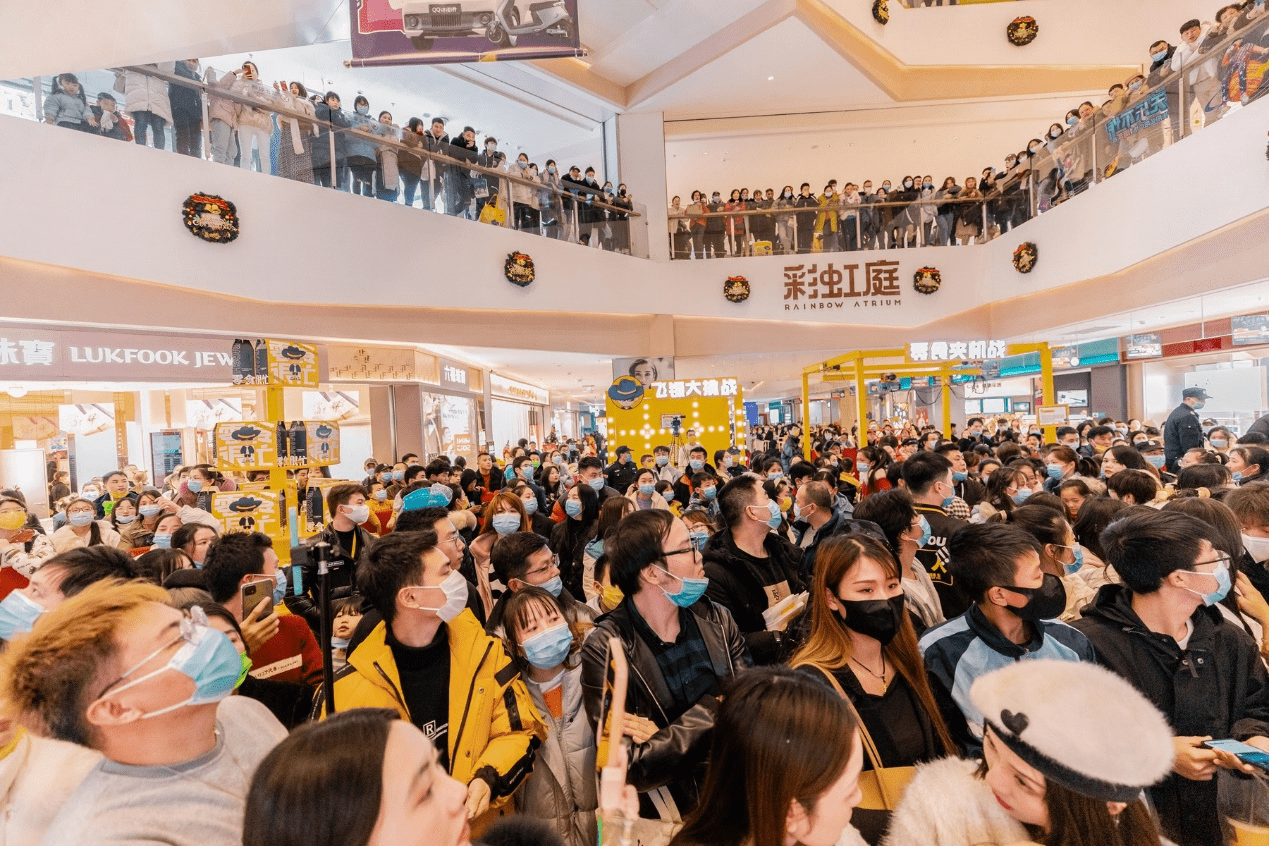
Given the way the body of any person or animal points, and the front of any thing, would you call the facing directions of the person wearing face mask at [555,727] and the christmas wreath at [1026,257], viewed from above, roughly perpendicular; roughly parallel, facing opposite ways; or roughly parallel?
roughly perpendicular

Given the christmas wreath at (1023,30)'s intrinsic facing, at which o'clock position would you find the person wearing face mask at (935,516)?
The person wearing face mask is roughly at 12 o'clock from the christmas wreath.

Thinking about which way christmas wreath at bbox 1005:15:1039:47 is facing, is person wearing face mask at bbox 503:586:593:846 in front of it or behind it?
in front

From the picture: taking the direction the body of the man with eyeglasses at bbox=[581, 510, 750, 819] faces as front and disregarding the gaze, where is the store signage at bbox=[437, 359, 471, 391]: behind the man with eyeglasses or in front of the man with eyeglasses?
behind

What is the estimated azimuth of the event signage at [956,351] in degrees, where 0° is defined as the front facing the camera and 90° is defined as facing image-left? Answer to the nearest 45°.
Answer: approximately 0°

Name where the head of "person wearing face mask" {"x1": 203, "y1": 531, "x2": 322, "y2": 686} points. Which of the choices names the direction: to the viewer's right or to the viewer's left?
to the viewer's right

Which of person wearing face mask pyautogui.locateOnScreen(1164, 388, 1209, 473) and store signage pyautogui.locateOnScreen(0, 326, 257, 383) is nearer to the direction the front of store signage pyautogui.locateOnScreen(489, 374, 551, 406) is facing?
the person wearing face mask

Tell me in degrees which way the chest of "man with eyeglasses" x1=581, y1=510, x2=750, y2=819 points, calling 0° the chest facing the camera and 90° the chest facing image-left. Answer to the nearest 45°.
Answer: approximately 315°

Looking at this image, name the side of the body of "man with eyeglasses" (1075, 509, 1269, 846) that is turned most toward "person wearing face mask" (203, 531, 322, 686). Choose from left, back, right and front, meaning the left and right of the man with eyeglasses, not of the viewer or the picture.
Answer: right

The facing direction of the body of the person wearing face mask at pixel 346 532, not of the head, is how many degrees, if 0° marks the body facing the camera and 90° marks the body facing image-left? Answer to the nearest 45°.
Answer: approximately 315°

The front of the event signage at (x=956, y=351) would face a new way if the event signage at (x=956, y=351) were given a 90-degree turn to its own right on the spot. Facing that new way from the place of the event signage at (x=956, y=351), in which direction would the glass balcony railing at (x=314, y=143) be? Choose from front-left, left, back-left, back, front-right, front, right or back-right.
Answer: front-left

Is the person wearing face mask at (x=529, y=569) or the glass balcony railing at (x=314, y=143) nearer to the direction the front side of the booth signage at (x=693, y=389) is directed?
the person wearing face mask

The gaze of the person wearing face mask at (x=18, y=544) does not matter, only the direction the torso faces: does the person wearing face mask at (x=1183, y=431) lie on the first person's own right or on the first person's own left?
on the first person's own left

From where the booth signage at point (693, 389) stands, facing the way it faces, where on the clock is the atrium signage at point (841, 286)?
the atrium signage at point (841, 286) is roughly at 8 o'clock from the booth signage at point (693, 389).
